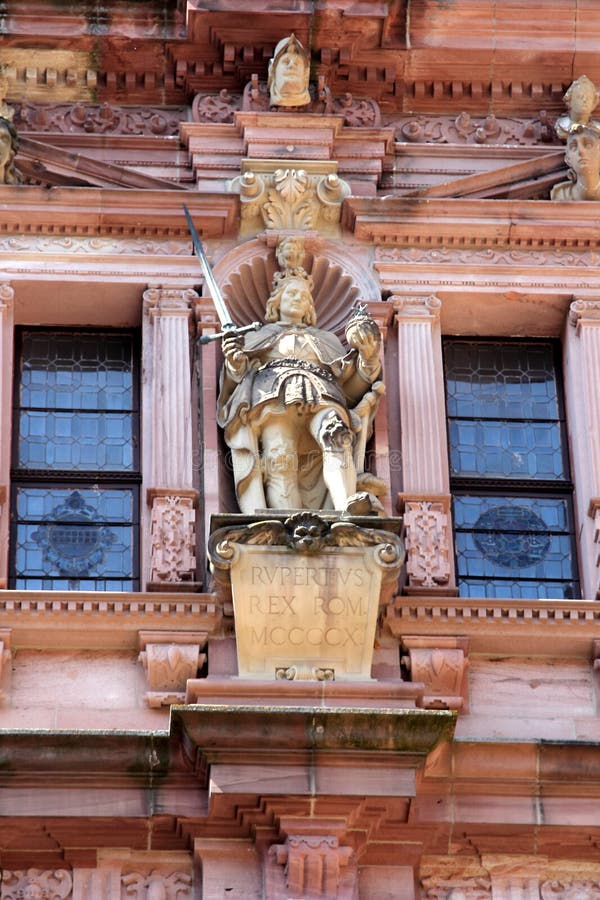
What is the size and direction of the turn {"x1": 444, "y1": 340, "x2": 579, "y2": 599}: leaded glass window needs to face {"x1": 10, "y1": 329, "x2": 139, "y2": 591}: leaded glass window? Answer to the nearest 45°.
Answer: approximately 90° to its right

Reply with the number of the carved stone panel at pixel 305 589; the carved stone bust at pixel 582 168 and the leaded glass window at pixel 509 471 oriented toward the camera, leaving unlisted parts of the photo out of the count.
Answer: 3

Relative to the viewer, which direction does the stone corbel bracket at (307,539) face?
toward the camera

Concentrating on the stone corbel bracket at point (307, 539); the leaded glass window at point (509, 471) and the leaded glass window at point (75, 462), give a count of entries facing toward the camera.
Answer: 3

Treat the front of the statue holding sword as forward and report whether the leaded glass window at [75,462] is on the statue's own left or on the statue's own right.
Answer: on the statue's own right

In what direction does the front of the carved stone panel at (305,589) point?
toward the camera

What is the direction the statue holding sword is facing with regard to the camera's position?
facing the viewer

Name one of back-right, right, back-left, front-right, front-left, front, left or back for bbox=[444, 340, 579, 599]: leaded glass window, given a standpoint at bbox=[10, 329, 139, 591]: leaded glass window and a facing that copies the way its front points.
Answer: left
